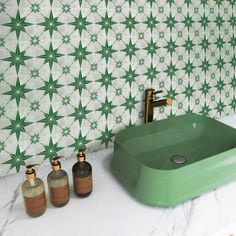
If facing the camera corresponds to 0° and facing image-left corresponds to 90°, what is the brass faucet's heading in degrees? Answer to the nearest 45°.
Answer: approximately 315°
